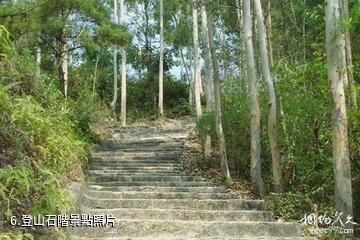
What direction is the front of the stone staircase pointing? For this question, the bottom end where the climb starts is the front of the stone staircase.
toward the camera

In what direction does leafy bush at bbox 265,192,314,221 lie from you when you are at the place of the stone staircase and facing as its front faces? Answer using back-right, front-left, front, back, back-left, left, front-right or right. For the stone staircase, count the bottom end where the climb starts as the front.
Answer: left
